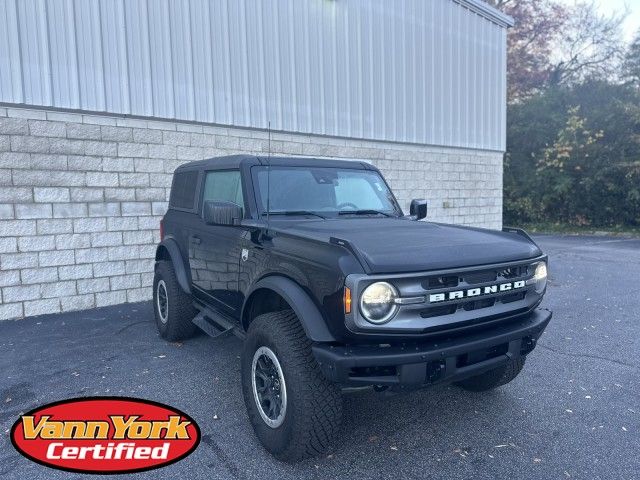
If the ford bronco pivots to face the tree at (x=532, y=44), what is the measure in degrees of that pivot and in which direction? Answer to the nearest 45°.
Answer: approximately 135° to its left

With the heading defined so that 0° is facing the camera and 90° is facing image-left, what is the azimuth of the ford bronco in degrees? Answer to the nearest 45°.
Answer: approximately 315°

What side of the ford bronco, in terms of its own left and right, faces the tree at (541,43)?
left

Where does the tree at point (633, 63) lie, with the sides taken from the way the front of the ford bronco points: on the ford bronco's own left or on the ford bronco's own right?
on the ford bronco's own left
